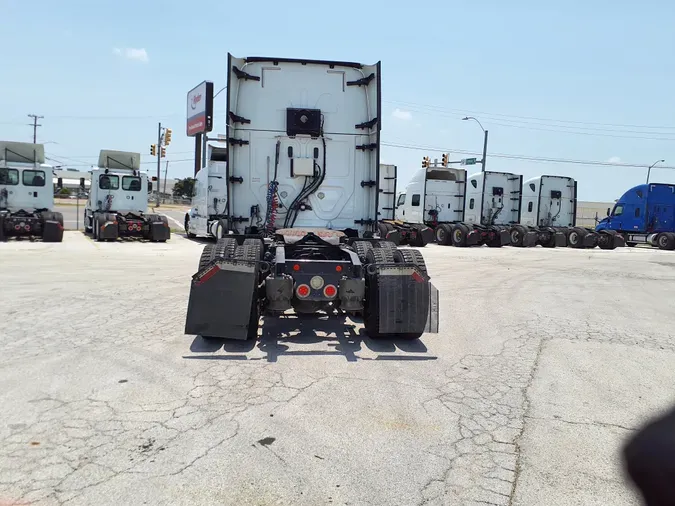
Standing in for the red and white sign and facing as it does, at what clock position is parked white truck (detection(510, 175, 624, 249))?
The parked white truck is roughly at 9 o'clock from the red and white sign.

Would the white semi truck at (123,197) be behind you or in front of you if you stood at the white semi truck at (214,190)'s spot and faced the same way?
in front

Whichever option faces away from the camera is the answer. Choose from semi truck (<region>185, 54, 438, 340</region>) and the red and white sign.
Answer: the semi truck

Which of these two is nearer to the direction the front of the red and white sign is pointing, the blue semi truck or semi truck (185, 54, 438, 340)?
the semi truck

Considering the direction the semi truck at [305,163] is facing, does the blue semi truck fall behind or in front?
in front

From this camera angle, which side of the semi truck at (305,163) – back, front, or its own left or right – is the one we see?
back
